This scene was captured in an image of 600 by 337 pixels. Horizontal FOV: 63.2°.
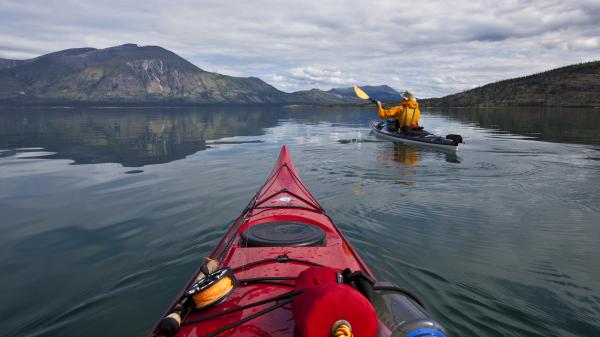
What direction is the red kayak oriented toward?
away from the camera

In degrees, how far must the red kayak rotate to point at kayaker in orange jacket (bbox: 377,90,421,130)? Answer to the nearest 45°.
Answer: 0° — it already faces them
